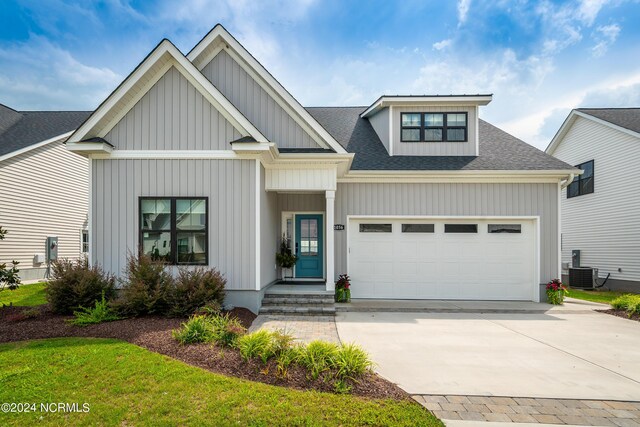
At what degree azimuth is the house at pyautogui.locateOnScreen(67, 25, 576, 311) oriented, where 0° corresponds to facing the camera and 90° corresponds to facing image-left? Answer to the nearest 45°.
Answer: approximately 0°

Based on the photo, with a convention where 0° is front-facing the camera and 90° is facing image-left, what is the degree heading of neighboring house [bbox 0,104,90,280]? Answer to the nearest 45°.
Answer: approximately 45°

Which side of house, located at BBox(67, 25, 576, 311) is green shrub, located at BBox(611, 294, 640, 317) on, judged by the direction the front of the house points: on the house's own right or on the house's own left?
on the house's own left

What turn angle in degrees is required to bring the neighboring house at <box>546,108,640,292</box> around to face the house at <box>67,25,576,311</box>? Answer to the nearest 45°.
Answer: approximately 90° to its right

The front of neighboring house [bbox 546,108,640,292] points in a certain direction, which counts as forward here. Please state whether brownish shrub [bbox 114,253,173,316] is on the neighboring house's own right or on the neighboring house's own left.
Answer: on the neighboring house's own right

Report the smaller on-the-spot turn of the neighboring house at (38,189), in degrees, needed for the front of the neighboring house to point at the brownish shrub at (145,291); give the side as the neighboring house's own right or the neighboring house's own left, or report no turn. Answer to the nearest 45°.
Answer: approximately 45° to the neighboring house's own left

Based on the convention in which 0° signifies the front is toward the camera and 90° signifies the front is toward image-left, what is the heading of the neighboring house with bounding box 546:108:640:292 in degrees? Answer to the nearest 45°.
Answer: approximately 315°

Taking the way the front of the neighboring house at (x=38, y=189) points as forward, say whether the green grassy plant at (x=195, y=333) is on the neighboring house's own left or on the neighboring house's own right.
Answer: on the neighboring house's own left
